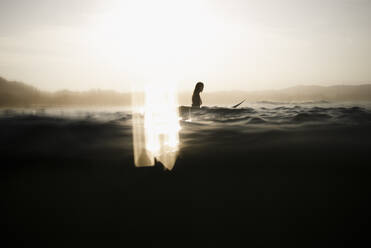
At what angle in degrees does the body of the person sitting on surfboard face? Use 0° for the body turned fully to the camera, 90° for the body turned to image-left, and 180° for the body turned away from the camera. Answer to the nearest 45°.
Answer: approximately 270°
